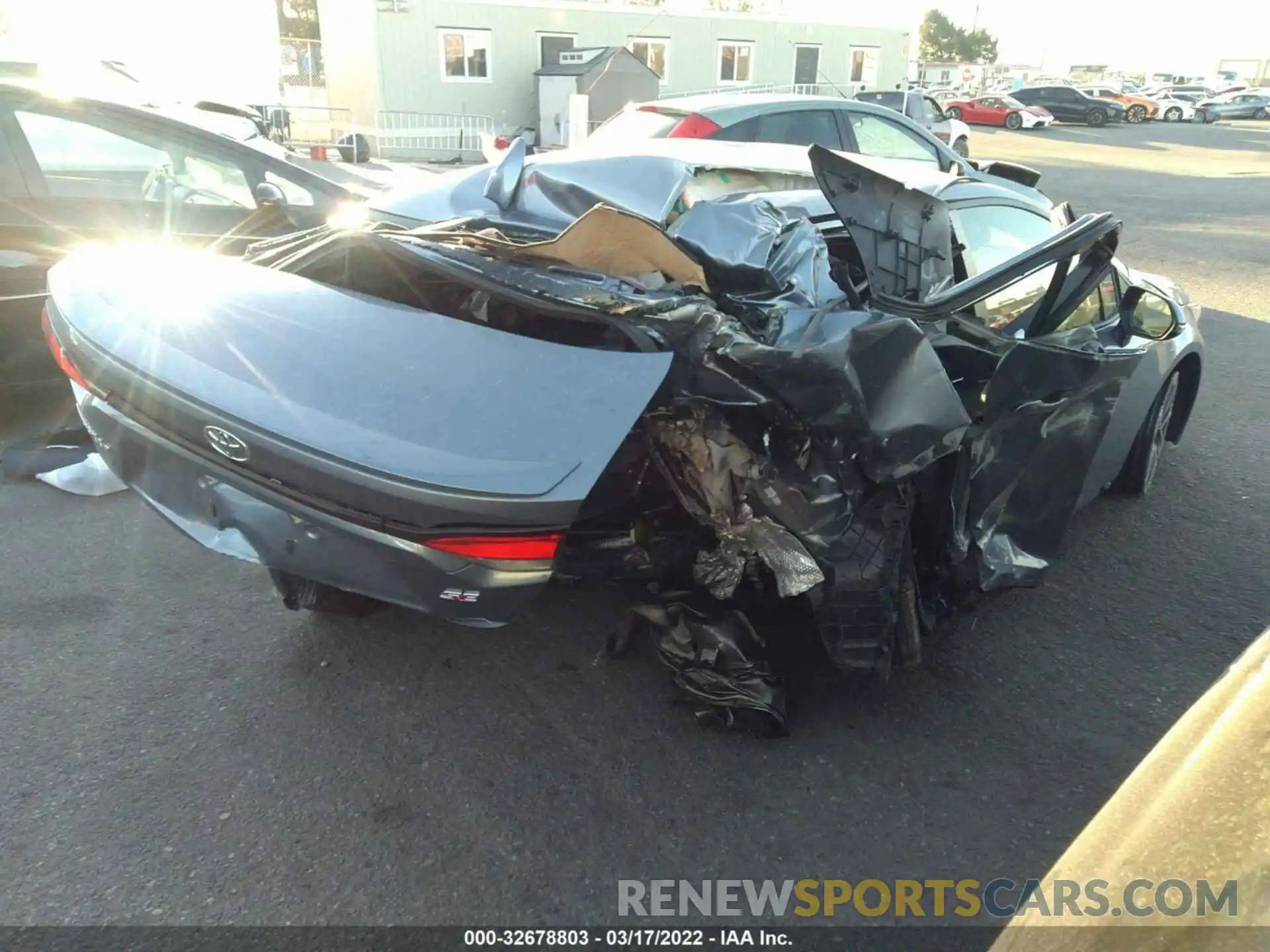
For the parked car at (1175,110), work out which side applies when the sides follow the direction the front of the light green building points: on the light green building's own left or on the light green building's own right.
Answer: on the light green building's own left

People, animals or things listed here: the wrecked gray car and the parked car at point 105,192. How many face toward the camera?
0

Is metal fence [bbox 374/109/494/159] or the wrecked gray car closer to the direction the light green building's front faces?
the wrecked gray car

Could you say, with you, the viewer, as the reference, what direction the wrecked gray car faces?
facing away from the viewer and to the right of the viewer

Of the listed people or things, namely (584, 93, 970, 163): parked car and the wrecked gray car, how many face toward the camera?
0

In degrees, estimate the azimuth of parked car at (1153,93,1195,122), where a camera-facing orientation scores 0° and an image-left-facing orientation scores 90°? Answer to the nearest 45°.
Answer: approximately 315°

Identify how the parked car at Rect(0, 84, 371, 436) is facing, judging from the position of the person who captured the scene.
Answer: facing to the right of the viewer

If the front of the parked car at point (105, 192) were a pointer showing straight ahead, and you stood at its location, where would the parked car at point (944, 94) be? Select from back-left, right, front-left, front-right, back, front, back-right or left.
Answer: front-left

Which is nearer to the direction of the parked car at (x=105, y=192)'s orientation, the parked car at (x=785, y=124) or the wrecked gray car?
the parked car

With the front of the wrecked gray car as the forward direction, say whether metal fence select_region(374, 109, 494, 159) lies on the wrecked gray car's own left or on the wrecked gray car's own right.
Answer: on the wrecked gray car's own left

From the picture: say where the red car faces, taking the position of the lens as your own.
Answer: facing the viewer and to the right of the viewer

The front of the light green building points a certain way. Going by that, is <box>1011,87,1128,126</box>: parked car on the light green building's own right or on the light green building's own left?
on the light green building's own left

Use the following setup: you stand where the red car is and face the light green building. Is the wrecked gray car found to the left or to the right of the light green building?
left
